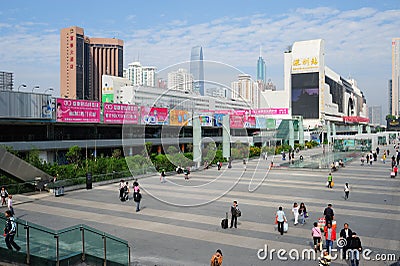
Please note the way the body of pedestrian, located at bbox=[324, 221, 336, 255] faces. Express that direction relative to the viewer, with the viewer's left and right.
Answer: facing the viewer

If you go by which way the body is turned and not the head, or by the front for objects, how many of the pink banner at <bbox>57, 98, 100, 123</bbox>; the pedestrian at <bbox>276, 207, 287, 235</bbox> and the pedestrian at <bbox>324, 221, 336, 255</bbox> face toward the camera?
2

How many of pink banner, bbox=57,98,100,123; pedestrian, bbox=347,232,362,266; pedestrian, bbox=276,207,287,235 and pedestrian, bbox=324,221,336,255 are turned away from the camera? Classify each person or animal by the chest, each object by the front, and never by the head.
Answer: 2

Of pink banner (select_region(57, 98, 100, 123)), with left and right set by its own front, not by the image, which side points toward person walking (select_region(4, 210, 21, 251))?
front
